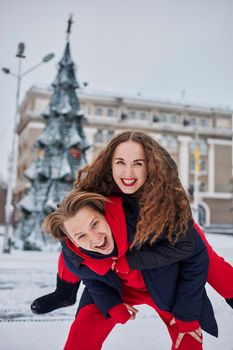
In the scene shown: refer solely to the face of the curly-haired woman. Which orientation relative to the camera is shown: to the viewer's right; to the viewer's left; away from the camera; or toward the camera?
toward the camera

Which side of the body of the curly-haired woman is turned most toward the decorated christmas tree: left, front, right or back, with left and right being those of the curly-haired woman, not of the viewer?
back

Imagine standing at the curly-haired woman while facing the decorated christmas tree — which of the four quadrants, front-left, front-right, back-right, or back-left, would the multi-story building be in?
front-right

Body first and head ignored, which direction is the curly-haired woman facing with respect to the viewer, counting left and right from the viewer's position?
facing the viewer

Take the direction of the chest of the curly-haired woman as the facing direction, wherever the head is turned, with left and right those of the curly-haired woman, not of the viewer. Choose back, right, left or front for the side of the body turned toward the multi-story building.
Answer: back

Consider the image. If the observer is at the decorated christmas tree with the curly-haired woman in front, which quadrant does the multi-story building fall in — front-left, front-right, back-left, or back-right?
back-left
